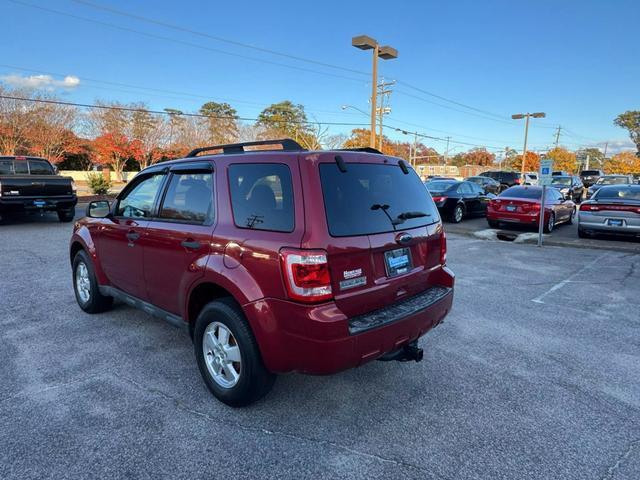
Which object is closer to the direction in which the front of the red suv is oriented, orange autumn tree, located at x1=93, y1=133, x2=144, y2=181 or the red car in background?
the orange autumn tree

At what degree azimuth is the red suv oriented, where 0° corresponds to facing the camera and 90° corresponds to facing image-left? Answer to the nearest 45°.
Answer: approximately 135°

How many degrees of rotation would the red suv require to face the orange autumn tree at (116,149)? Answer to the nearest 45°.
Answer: approximately 45° to its right

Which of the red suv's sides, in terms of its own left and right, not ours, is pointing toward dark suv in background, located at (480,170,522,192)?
right

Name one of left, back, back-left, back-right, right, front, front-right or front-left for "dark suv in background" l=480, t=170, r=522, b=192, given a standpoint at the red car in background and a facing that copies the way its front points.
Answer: front-left

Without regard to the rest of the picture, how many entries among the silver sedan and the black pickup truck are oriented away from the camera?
2

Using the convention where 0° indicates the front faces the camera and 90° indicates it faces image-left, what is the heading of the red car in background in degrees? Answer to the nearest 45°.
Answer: approximately 225°

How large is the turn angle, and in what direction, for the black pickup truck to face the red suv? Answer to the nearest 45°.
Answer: approximately 180°

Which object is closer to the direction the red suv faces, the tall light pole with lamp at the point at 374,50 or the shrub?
the shrub

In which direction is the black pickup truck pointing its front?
away from the camera

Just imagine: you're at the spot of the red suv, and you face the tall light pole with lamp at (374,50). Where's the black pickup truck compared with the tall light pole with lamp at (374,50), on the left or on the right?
left

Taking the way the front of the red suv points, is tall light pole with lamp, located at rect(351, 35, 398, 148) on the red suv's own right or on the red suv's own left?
on the red suv's own right

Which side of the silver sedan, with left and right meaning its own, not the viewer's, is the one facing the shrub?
left
